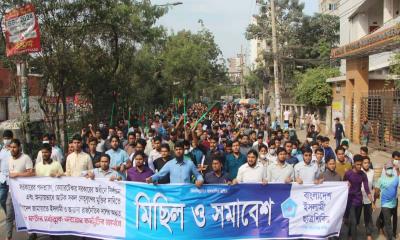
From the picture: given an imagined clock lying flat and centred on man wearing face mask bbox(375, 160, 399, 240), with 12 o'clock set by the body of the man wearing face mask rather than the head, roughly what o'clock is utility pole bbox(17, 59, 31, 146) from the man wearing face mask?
The utility pole is roughly at 3 o'clock from the man wearing face mask.

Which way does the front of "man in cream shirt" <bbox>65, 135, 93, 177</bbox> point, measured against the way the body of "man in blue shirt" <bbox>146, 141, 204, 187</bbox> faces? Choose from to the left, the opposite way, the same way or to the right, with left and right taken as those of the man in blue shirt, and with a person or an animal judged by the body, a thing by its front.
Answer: the same way

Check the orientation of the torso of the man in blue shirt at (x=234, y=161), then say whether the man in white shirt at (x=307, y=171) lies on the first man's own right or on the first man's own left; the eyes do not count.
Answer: on the first man's own left

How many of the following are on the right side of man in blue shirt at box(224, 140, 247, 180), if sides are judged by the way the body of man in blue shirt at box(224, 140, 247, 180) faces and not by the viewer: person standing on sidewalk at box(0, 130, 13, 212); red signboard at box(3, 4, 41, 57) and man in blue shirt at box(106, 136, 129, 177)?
3

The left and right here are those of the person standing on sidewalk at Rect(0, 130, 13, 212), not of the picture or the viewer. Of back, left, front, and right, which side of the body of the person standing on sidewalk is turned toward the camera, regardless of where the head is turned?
front

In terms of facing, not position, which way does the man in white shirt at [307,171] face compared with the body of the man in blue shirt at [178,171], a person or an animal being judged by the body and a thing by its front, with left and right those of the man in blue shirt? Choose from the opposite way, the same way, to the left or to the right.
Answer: the same way

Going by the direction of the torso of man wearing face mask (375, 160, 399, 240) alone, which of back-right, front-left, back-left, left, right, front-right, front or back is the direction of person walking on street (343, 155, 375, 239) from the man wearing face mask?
front-right

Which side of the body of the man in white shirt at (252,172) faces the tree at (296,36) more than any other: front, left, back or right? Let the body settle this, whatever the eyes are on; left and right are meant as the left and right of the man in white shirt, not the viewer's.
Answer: back

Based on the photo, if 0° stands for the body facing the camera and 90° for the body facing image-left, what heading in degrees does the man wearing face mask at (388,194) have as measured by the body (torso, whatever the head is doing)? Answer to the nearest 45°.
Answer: approximately 0°

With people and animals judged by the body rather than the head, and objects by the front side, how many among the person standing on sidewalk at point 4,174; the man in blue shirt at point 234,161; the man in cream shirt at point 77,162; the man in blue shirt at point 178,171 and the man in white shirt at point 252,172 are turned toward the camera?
5

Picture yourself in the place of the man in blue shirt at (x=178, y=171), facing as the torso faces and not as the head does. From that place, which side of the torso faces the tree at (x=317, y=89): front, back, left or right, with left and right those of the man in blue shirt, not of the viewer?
back

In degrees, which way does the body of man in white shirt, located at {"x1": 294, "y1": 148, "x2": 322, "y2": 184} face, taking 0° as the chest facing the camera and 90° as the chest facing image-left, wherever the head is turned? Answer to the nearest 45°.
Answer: approximately 0°

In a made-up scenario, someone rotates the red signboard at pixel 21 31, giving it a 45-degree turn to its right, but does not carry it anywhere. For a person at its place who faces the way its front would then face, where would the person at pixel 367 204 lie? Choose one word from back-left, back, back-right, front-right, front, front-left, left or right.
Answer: left

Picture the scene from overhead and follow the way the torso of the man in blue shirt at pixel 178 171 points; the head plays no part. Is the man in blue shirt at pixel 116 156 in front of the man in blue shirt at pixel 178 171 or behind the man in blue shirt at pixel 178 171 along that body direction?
behind

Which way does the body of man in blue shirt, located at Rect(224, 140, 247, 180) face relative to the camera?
toward the camera

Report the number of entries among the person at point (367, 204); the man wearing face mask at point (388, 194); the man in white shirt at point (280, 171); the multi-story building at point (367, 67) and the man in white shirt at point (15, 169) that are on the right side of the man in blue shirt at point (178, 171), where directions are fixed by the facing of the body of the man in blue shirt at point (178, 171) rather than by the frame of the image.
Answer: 1

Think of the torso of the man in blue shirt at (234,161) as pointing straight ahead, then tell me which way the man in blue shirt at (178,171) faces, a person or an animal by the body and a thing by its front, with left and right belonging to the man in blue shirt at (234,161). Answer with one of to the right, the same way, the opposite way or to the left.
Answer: the same way

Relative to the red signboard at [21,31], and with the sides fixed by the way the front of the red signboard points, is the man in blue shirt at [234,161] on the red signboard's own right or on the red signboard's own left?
on the red signboard's own left

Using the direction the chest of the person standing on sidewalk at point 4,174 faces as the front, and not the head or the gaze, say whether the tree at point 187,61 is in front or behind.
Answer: behind
